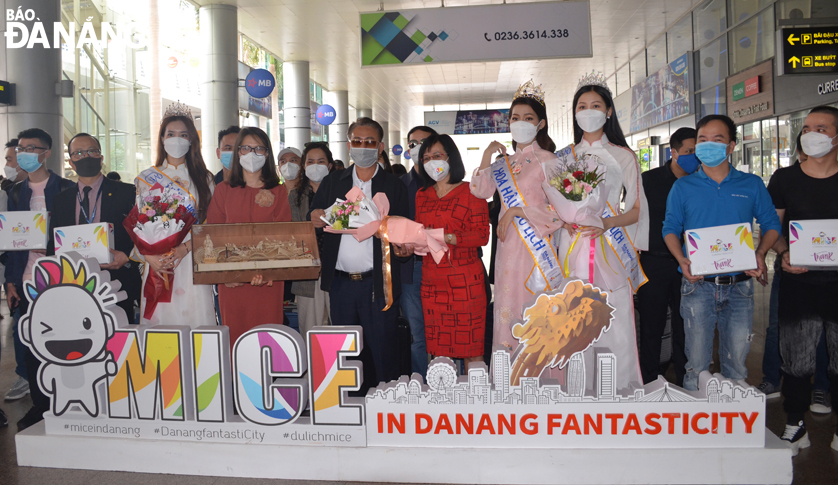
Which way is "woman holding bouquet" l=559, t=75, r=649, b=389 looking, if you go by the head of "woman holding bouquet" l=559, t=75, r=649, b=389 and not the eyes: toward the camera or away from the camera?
toward the camera

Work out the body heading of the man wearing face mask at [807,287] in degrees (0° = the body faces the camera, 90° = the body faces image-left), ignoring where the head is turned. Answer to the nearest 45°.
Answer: approximately 0°

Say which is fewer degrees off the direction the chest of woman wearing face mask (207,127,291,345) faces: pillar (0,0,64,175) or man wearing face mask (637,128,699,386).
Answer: the man wearing face mask

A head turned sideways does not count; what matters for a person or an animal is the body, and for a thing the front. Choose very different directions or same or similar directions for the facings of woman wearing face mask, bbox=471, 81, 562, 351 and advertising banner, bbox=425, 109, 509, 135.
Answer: same or similar directions

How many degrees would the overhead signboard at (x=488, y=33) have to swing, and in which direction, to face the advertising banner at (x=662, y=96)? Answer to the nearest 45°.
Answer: approximately 135° to its left

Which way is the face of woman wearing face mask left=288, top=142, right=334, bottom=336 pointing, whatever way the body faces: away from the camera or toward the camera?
toward the camera

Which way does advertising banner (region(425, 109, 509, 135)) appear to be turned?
toward the camera

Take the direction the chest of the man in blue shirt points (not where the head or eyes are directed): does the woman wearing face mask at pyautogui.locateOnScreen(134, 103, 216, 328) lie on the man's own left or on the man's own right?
on the man's own right

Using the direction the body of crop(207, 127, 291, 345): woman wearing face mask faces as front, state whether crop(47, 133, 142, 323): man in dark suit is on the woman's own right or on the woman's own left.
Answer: on the woman's own right

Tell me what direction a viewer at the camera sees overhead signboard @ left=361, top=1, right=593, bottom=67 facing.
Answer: facing the viewer

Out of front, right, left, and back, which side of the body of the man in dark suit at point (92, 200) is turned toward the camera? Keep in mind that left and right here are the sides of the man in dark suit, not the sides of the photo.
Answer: front

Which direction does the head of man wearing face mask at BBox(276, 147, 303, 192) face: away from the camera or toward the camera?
toward the camera
